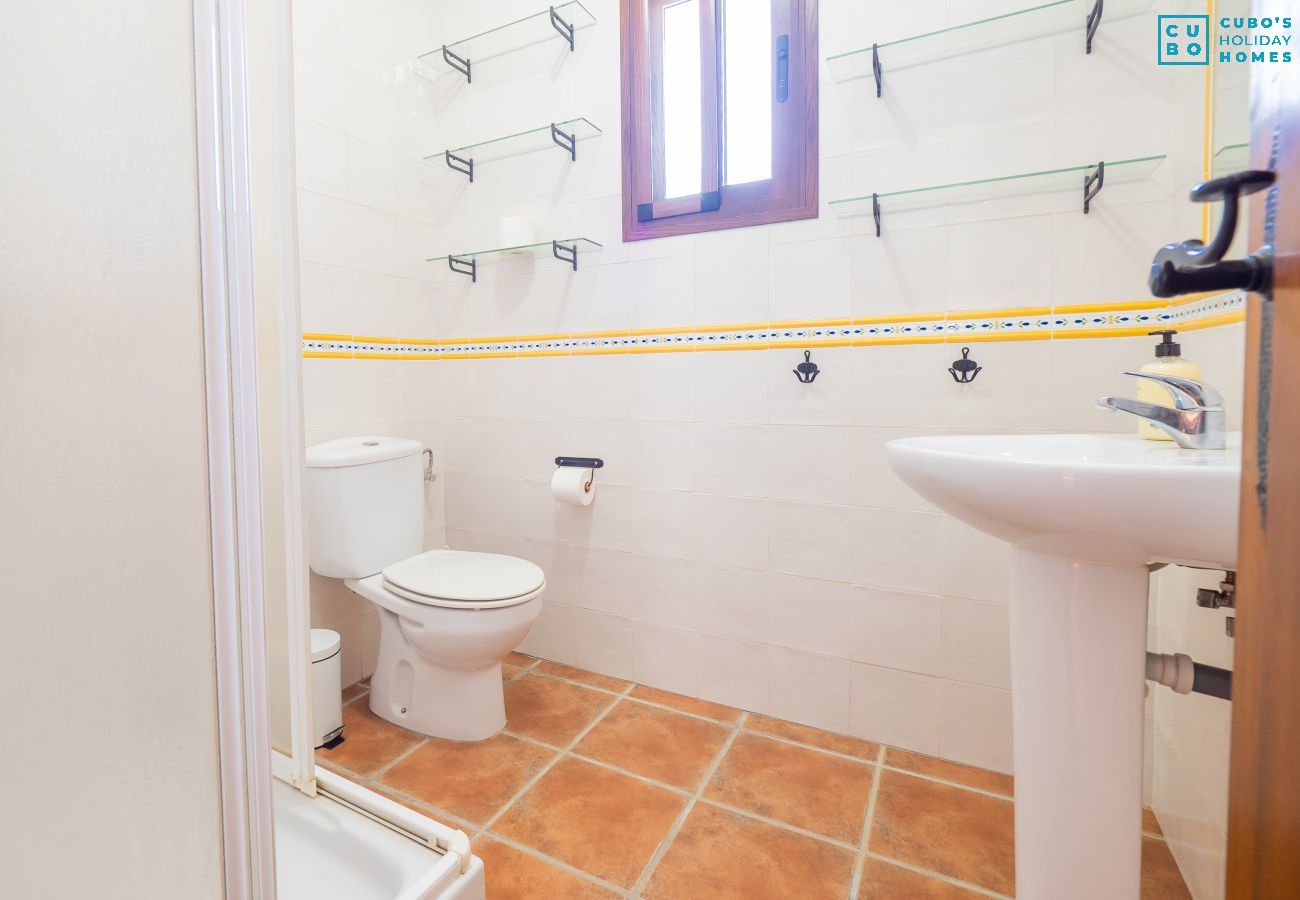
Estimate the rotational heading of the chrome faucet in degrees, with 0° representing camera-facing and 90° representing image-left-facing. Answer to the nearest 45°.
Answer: approximately 90°

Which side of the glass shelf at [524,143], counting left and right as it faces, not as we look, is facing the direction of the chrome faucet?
left

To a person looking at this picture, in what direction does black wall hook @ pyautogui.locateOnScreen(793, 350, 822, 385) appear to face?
facing the viewer

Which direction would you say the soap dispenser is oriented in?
to the viewer's left

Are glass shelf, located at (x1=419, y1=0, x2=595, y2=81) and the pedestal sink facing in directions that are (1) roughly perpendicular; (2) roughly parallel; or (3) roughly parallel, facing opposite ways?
roughly perpendicular

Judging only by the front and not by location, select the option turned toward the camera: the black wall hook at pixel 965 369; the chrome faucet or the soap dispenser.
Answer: the black wall hook

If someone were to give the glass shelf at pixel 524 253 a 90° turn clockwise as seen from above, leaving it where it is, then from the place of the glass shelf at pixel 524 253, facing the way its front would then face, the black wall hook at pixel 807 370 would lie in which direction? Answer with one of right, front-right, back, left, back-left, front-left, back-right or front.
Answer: back

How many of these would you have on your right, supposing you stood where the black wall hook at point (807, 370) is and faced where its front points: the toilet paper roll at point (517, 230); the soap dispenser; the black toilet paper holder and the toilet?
3

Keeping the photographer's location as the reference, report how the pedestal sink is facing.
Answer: facing to the left of the viewer

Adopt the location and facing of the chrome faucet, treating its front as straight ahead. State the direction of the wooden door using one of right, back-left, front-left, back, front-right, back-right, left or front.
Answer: left

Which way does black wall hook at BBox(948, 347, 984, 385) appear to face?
toward the camera

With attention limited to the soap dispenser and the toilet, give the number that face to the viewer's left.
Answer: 1

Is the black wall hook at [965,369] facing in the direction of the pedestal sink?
yes

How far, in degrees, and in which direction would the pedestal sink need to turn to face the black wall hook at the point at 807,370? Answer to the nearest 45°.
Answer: approximately 45° to its right

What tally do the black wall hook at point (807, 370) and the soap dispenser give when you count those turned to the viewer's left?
1
